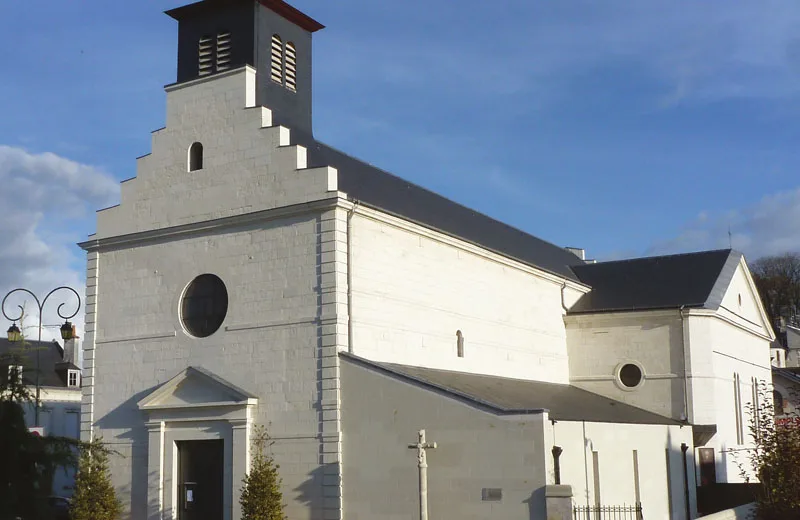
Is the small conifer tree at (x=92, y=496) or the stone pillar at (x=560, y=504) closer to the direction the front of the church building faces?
the small conifer tree

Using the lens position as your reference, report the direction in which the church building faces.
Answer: facing the viewer and to the left of the viewer

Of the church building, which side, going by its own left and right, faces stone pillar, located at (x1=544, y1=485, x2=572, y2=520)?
left
